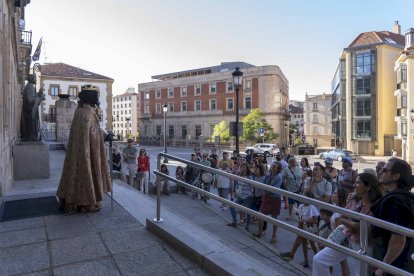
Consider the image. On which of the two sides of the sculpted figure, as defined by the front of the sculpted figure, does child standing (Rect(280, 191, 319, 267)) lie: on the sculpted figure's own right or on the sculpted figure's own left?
on the sculpted figure's own right

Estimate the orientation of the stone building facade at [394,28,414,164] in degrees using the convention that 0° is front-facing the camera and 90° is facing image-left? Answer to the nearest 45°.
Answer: approximately 45°

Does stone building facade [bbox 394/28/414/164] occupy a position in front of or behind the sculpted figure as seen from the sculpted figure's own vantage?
in front

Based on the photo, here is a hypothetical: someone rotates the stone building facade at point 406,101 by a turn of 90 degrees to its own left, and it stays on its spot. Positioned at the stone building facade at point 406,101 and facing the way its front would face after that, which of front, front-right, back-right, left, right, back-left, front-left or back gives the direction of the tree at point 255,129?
back-right

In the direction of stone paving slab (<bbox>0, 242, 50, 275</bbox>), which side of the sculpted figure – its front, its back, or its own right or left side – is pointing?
right

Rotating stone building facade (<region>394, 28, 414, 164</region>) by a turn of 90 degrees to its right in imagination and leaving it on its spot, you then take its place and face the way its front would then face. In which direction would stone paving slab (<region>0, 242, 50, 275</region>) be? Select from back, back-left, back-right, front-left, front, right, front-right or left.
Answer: back-left

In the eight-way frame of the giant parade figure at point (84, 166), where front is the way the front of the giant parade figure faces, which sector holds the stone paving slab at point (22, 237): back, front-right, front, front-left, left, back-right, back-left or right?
back

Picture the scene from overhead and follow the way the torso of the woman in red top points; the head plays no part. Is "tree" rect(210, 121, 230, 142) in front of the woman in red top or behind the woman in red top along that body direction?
behind

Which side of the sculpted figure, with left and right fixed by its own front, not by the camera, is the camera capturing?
right

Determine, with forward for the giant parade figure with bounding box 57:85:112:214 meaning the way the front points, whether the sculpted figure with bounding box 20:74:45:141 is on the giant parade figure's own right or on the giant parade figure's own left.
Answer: on the giant parade figure's own left

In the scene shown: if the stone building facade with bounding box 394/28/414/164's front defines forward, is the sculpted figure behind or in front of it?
in front

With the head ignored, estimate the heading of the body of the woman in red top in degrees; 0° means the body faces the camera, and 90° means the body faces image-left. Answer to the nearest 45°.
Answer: approximately 0°
